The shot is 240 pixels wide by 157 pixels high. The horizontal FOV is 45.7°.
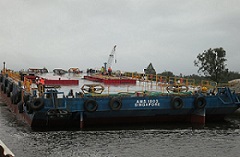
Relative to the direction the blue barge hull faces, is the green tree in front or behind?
in front

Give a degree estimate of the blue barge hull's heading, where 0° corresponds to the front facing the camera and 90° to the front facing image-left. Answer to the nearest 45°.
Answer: approximately 180°
